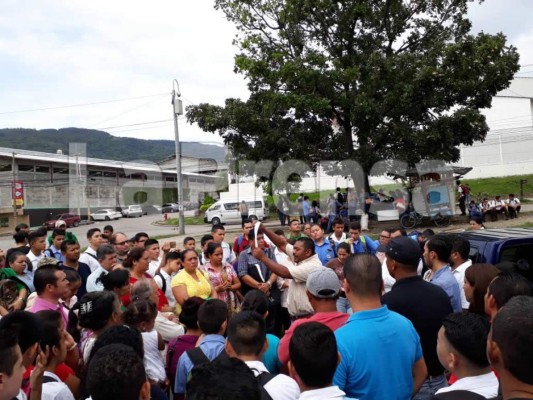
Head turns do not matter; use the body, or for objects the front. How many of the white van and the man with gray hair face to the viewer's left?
1

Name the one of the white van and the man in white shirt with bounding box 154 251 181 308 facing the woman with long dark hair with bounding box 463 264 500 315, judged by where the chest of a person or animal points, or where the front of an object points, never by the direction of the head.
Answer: the man in white shirt

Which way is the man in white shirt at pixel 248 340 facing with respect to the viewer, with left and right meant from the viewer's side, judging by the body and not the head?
facing away from the viewer

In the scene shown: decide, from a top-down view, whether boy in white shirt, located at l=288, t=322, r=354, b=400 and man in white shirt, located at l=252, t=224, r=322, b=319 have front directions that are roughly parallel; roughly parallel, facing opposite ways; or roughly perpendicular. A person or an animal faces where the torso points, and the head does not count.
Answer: roughly perpendicular

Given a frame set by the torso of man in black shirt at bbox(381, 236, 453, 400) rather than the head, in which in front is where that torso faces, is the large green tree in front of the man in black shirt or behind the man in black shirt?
in front

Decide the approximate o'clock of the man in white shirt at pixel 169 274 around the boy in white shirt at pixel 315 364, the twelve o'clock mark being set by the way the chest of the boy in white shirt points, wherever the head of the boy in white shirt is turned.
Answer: The man in white shirt is roughly at 11 o'clock from the boy in white shirt.

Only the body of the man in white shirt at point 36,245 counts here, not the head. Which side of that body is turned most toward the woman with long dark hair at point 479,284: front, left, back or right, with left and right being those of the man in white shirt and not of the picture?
front

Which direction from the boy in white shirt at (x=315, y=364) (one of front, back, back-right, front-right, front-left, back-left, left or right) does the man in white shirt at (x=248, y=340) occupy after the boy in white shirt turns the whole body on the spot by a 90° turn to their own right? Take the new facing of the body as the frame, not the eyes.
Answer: back-left

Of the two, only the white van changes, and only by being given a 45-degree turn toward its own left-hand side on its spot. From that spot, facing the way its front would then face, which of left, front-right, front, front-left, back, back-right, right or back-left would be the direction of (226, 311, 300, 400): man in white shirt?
front-left

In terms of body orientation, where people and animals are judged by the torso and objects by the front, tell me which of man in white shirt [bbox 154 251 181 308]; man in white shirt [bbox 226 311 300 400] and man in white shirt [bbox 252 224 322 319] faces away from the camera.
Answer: man in white shirt [bbox 226 311 300 400]

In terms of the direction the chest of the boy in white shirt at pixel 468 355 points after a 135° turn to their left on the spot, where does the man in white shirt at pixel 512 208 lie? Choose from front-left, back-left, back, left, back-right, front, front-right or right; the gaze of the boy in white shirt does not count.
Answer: back

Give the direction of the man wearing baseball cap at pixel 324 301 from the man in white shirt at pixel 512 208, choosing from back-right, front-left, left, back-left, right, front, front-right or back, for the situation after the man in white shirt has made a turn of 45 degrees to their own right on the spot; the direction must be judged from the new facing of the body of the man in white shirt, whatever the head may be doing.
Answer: front-left

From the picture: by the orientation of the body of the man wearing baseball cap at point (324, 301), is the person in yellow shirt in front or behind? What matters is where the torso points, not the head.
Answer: in front

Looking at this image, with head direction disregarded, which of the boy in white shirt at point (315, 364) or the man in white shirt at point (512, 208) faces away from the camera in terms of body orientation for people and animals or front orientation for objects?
the boy in white shirt

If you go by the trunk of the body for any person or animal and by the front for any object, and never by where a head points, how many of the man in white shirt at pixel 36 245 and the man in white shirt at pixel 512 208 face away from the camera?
0
